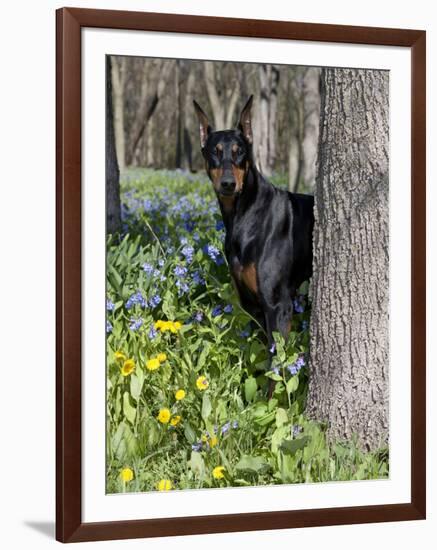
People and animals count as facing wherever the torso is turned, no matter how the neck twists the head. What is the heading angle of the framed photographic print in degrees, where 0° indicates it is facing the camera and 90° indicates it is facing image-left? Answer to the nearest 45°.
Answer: approximately 315°
